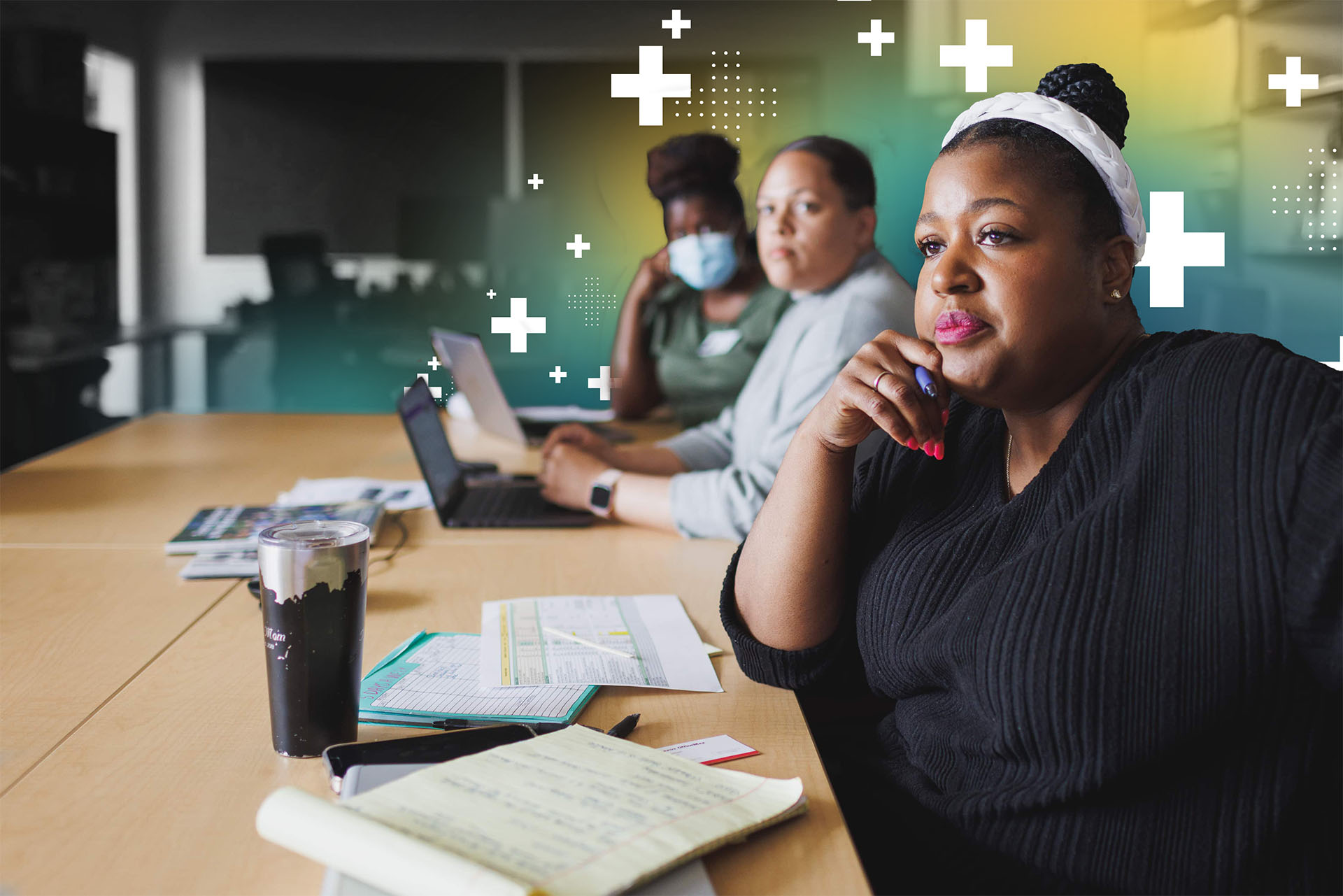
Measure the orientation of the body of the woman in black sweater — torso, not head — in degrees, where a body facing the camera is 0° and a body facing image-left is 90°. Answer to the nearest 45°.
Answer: approximately 45°

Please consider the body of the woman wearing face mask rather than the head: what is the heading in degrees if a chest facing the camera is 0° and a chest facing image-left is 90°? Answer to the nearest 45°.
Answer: approximately 45°

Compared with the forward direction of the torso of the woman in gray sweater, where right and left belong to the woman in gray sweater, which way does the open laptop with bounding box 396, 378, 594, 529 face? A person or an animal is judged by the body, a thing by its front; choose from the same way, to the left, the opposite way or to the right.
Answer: the opposite way

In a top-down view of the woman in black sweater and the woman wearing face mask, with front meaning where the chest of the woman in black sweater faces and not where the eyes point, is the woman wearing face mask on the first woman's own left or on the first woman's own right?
on the first woman's own right

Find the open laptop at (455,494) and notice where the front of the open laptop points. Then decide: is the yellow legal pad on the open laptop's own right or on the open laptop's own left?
on the open laptop's own right

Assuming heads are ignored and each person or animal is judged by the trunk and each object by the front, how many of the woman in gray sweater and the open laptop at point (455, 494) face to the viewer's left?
1

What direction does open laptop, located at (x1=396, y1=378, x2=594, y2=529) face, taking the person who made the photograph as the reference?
facing to the right of the viewer

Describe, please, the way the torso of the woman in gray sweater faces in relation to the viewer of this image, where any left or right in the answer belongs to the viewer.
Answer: facing to the left of the viewer
